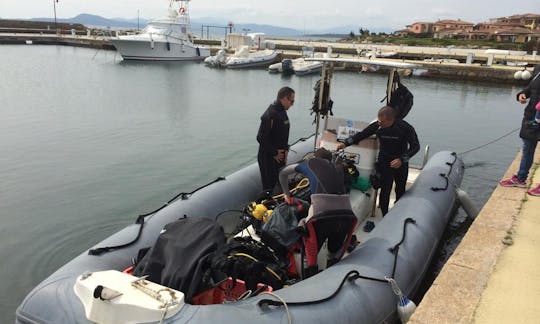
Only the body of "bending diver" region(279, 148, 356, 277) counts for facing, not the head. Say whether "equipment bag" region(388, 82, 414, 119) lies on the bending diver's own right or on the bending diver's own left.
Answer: on the bending diver's own right

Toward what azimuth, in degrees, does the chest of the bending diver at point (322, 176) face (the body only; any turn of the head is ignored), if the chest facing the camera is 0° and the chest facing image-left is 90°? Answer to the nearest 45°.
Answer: approximately 135°

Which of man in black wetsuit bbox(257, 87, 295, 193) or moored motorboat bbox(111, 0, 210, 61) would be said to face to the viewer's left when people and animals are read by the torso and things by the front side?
the moored motorboat

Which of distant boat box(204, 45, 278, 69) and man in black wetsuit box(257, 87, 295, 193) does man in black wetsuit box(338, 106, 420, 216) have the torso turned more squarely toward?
the man in black wetsuit

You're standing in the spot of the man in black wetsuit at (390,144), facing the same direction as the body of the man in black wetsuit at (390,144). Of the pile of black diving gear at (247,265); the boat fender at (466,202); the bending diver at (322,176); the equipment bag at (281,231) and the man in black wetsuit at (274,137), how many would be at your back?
1

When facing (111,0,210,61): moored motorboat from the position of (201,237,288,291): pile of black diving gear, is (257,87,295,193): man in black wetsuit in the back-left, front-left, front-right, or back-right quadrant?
front-right

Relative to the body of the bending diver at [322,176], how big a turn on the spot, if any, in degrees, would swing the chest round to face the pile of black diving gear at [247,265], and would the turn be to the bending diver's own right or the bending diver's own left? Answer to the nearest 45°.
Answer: approximately 90° to the bending diver's own left

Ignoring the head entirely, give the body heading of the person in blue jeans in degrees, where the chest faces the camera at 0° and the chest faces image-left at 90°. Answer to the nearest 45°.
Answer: approximately 90°

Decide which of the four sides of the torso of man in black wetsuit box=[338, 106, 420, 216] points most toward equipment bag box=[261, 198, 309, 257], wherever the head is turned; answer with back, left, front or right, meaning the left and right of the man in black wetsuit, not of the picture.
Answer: front

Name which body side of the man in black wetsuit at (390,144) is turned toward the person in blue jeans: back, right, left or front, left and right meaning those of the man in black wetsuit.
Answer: back

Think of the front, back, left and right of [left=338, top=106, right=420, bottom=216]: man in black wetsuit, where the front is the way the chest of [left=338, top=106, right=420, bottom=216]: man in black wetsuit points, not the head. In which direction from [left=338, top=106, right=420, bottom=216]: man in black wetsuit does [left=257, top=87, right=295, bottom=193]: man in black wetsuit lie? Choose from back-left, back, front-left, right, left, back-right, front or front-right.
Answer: front-right

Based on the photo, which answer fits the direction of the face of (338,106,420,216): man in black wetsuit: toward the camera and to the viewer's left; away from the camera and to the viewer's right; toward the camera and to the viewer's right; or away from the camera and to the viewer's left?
toward the camera and to the viewer's left

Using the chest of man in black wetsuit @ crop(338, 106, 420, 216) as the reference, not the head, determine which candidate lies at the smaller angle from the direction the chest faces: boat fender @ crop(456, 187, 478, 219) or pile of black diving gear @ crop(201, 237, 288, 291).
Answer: the pile of black diving gear

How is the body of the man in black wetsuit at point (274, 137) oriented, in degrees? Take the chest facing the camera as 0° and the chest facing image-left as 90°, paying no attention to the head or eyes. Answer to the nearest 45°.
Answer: approximately 270°

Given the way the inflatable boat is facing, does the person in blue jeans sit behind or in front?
behind

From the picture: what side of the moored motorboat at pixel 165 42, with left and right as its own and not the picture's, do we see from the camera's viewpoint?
left

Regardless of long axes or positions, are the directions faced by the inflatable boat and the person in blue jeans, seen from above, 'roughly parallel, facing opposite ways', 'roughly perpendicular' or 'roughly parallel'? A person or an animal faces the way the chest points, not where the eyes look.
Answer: roughly perpendicular

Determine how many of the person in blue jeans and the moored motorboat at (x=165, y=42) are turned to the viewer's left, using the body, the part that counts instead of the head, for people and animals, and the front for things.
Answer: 2

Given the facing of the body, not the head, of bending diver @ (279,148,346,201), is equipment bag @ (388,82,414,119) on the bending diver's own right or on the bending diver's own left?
on the bending diver's own right

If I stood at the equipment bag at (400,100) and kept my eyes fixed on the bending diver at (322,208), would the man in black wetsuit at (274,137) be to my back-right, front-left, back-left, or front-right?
front-right
